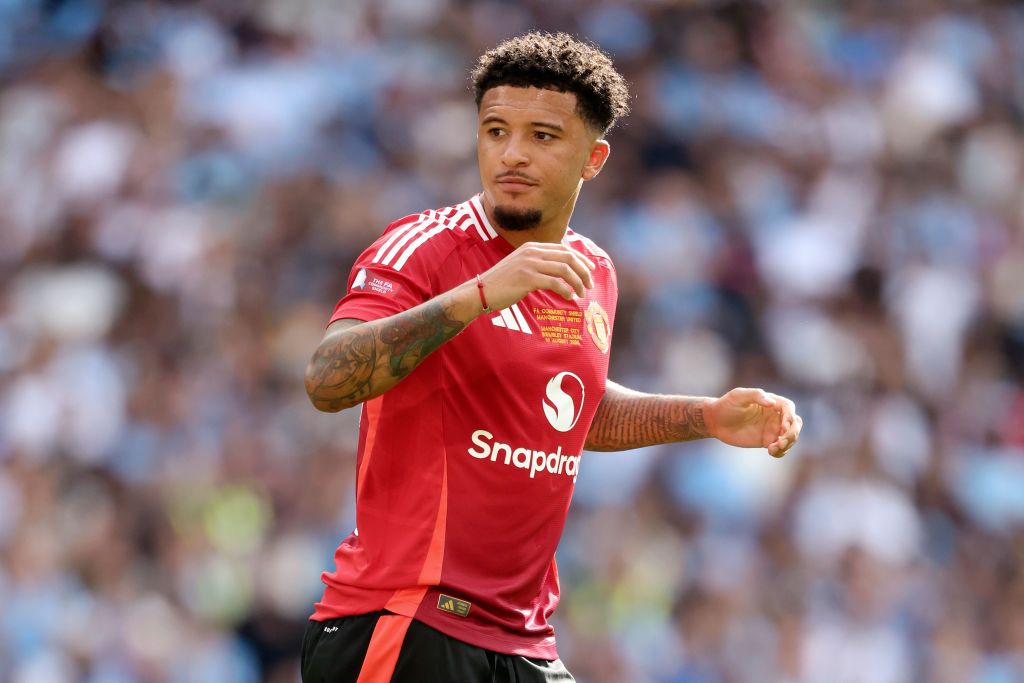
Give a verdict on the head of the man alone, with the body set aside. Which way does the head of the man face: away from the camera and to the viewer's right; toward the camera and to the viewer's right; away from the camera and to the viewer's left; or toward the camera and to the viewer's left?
toward the camera and to the viewer's left

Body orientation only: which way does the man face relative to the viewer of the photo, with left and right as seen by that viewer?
facing the viewer and to the right of the viewer
